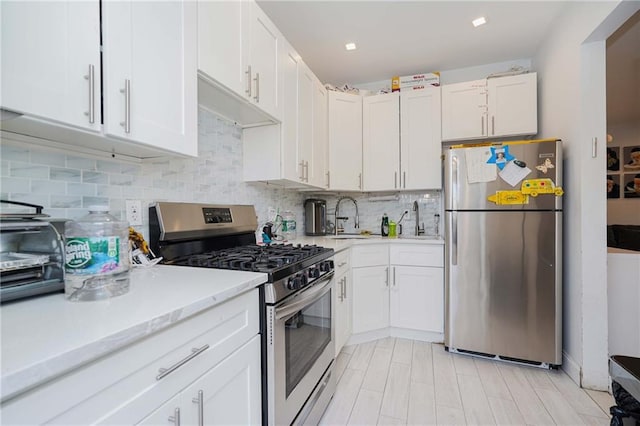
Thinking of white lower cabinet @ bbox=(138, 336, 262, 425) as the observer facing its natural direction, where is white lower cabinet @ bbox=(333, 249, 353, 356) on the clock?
white lower cabinet @ bbox=(333, 249, 353, 356) is roughly at 9 o'clock from white lower cabinet @ bbox=(138, 336, 262, 425).

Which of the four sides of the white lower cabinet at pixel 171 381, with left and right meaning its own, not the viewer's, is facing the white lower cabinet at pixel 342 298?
left

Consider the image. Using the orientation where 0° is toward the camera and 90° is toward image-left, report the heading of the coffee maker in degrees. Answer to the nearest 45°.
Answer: approximately 315°

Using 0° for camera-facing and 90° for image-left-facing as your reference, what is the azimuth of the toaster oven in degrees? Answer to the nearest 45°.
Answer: approximately 315°

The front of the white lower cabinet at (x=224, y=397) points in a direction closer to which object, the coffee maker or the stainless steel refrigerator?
the stainless steel refrigerator

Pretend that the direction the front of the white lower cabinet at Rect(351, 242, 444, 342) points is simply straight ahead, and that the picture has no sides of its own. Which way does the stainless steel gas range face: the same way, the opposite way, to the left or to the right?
to the left

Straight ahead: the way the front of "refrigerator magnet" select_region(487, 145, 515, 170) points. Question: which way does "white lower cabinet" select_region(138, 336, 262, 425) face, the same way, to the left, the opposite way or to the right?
to the left
